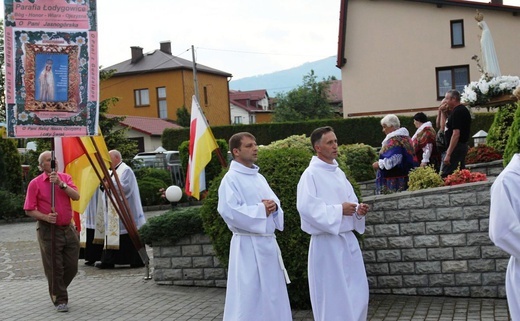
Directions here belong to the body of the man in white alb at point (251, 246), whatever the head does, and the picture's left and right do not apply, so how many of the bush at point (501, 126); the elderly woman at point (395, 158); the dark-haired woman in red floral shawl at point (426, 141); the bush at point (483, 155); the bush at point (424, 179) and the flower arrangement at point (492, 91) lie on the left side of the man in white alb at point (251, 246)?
6

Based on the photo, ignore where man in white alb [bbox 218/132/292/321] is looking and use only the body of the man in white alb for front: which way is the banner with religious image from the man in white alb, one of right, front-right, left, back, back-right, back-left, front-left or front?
back

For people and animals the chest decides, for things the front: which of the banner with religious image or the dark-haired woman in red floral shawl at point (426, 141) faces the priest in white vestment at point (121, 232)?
the dark-haired woman in red floral shawl

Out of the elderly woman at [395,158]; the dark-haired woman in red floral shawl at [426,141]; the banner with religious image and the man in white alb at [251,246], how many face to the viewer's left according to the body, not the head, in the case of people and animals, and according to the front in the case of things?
2

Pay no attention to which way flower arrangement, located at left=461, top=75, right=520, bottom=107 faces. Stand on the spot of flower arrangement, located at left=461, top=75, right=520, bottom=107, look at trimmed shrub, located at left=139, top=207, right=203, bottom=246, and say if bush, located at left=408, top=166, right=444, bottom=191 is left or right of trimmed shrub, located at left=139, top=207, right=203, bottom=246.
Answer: left

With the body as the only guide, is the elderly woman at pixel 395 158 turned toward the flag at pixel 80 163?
yes

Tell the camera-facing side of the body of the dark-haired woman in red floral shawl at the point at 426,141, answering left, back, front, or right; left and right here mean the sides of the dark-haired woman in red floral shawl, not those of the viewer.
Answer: left
